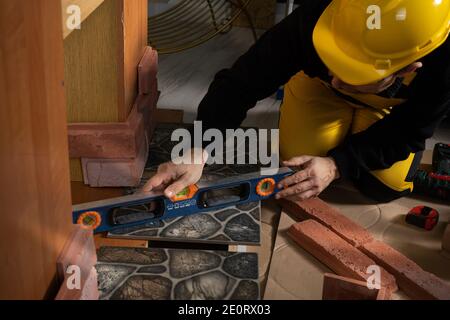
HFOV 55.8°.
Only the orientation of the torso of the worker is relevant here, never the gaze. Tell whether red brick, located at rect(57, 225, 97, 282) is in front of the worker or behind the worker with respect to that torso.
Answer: in front

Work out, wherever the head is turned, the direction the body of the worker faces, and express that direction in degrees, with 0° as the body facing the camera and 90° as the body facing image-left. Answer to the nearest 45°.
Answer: approximately 45°

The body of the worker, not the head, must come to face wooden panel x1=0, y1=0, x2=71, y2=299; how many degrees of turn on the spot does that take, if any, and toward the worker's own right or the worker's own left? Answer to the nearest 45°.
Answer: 0° — they already face it

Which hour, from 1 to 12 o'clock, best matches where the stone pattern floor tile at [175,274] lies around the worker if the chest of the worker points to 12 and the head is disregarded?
The stone pattern floor tile is roughly at 12 o'clock from the worker.

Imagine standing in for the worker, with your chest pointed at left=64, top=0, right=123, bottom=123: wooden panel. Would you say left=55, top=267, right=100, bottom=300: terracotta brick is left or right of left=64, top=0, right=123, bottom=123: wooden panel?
left

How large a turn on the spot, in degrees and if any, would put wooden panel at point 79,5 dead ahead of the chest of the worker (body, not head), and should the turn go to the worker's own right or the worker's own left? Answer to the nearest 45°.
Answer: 0° — they already face it

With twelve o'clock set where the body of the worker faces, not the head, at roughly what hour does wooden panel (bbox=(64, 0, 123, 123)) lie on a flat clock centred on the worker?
The wooden panel is roughly at 1 o'clock from the worker.

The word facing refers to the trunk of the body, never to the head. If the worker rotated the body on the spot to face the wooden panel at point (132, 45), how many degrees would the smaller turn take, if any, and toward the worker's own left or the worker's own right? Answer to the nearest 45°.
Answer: approximately 45° to the worker's own right
